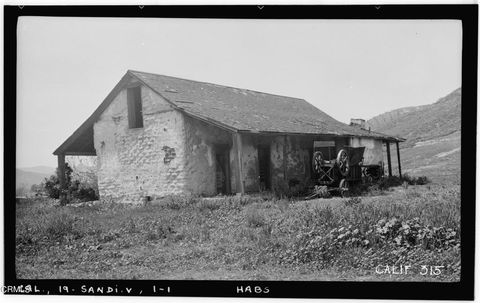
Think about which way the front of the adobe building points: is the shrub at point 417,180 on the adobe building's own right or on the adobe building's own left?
on the adobe building's own left

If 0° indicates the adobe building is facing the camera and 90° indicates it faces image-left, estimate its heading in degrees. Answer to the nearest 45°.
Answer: approximately 315°

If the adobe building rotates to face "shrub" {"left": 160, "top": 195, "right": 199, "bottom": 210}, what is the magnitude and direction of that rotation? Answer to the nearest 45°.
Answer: approximately 45° to its right

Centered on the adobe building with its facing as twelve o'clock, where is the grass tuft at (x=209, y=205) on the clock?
The grass tuft is roughly at 1 o'clock from the adobe building.

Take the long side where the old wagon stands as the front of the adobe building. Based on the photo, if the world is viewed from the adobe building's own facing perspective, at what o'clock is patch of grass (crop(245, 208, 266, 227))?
The patch of grass is roughly at 1 o'clock from the adobe building.
